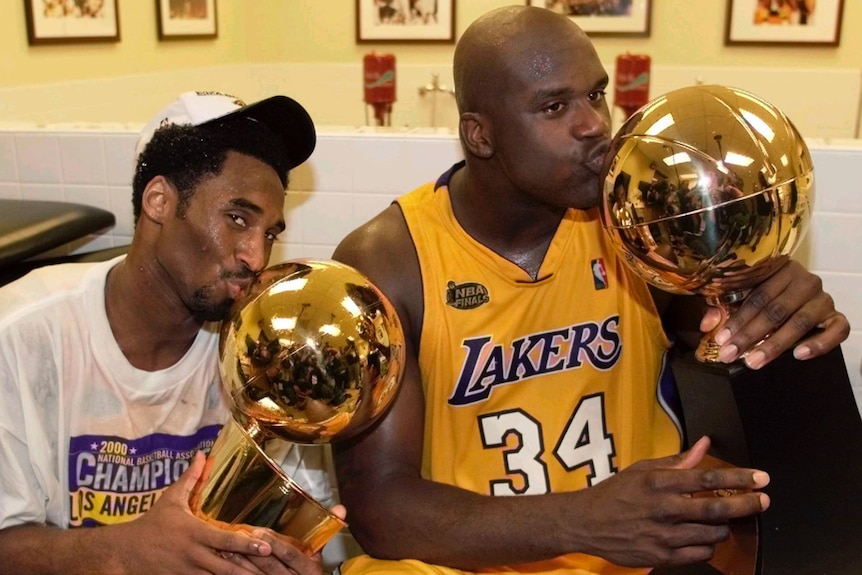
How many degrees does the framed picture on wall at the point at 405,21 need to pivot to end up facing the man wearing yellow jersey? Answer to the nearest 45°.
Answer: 0° — it already faces them

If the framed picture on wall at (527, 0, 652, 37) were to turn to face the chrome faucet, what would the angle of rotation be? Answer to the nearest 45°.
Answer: approximately 90° to its right

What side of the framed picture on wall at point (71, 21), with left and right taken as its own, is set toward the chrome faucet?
left

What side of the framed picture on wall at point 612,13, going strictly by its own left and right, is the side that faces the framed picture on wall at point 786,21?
left

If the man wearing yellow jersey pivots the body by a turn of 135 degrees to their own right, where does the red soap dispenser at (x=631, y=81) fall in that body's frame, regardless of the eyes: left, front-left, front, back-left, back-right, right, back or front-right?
right

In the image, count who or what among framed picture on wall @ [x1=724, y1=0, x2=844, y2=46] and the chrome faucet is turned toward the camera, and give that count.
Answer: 2

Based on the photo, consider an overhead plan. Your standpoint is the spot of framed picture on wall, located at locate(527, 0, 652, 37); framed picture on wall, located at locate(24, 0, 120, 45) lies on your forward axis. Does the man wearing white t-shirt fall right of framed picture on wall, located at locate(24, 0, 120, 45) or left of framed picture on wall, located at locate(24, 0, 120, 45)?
left

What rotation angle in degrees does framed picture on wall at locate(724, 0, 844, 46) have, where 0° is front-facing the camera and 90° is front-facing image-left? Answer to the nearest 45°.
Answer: approximately 0°

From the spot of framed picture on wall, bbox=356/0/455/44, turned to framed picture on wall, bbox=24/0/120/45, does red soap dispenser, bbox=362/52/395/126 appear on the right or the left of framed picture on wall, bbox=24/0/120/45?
left
